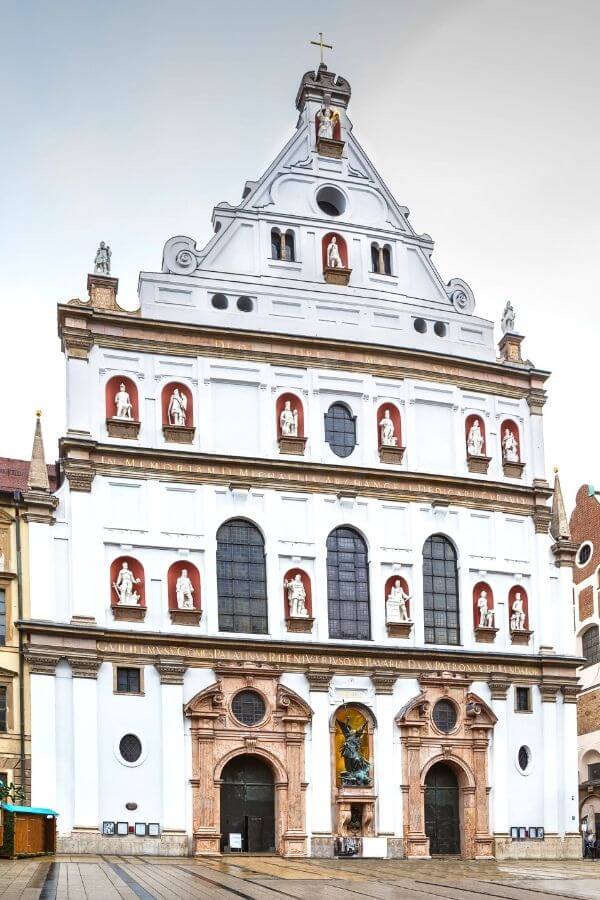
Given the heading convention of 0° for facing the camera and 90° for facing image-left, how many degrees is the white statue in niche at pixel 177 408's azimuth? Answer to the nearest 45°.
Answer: approximately 0°

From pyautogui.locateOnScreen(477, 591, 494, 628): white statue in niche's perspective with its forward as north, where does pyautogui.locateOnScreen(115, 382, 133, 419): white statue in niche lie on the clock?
pyautogui.locateOnScreen(115, 382, 133, 419): white statue in niche is roughly at 2 o'clock from pyautogui.locateOnScreen(477, 591, 494, 628): white statue in niche.

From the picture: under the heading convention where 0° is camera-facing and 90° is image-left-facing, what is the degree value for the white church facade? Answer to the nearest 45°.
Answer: approximately 0°

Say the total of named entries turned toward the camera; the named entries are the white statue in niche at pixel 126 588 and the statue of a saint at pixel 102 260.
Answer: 2

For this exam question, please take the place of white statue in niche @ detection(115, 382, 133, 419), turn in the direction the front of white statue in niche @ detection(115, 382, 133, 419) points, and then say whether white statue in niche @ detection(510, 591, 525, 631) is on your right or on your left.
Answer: on your left

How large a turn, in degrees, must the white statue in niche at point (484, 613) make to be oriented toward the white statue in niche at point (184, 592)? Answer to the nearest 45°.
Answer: approximately 45° to its right
